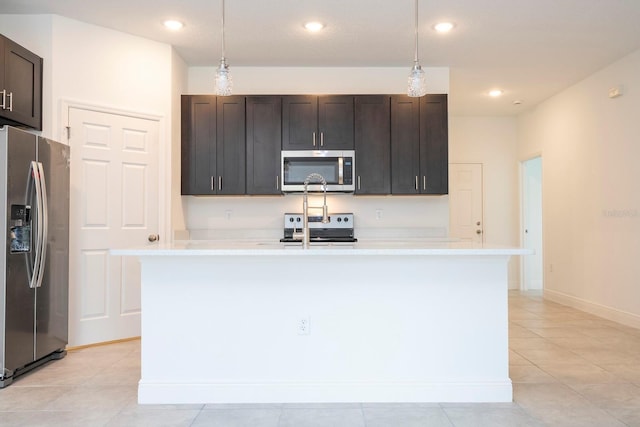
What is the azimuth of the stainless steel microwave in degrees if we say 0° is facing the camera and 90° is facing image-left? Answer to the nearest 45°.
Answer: approximately 0°

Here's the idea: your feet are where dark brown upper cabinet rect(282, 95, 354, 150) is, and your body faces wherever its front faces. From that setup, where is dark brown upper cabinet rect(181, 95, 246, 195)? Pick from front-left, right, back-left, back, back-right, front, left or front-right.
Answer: right

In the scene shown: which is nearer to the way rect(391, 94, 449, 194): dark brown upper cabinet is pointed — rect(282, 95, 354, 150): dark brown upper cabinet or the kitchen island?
the kitchen island

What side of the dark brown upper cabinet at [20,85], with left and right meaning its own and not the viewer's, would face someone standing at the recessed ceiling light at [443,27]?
front

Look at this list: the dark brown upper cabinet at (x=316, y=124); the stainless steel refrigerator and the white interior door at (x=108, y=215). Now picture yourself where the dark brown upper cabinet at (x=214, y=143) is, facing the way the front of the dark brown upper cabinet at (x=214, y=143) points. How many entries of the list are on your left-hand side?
1

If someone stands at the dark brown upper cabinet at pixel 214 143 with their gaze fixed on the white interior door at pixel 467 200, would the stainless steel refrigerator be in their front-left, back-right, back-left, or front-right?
back-right

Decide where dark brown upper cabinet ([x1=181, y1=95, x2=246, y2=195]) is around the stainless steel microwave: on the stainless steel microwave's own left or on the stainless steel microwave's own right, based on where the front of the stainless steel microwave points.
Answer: on the stainless steel microwave's own right

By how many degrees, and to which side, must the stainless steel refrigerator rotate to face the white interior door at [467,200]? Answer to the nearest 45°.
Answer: approximately 45° to its left

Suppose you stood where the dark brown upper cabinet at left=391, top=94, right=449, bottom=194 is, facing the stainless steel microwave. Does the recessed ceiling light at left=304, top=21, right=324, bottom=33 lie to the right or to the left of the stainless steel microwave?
left
